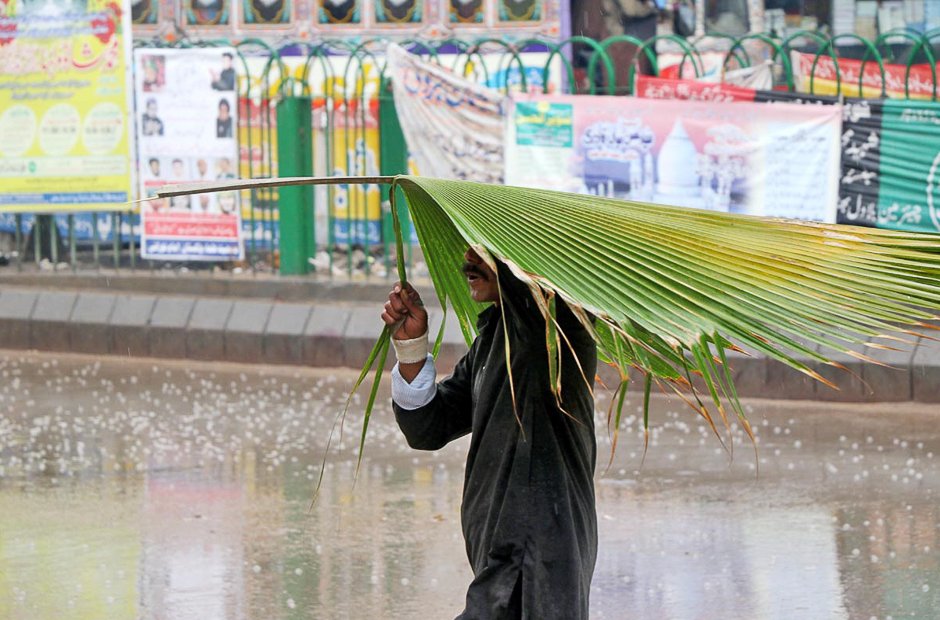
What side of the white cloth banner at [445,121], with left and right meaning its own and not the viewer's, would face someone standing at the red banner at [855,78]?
left

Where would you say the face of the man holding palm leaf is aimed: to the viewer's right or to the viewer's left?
to the viewer's left

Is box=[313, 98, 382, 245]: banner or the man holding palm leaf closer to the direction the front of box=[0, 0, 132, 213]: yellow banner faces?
the man holding palm leaf

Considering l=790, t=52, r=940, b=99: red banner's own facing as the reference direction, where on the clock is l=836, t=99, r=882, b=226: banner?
The banner is roughly at 12 o'clock from the red banner.
